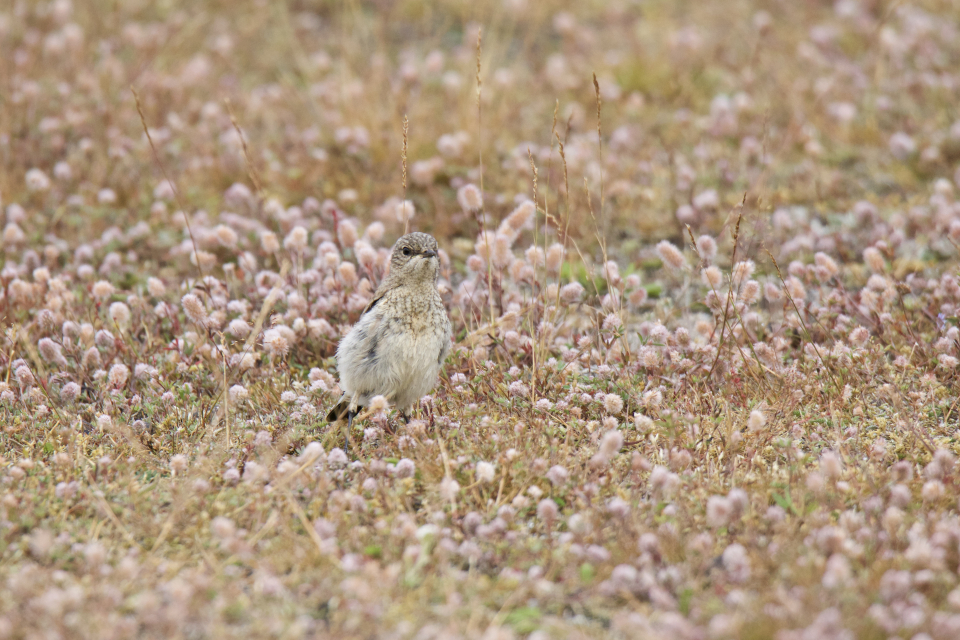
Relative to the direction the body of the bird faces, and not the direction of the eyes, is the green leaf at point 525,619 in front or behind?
in front

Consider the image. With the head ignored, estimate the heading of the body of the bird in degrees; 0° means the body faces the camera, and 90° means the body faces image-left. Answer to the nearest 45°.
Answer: approximately 315°
